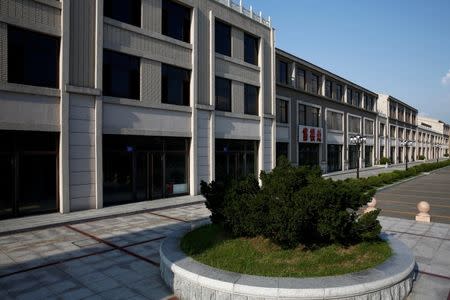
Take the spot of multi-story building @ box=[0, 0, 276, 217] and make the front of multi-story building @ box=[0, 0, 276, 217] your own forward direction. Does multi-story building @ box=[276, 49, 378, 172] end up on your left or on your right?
on your left

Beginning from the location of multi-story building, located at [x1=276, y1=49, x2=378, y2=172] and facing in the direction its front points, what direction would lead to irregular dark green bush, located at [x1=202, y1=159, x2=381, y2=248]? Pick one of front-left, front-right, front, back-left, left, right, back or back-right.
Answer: front-right

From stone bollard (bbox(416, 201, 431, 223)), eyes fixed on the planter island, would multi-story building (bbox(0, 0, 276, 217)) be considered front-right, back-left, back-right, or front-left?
front-right

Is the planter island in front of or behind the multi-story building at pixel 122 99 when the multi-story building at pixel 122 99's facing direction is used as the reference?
in front

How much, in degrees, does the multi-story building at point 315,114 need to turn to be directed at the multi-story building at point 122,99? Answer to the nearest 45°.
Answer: approximately 45° to its right

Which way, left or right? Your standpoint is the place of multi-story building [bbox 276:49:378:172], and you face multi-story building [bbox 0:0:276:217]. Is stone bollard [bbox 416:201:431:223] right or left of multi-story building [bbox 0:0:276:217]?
left

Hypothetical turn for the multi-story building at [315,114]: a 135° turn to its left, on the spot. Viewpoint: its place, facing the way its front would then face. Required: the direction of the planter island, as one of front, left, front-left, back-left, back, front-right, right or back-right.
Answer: back

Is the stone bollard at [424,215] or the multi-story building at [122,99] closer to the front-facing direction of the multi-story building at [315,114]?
the stone bollard

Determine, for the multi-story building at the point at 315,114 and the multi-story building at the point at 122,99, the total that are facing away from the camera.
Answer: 0

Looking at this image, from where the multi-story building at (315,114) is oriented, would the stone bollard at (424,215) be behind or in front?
in front

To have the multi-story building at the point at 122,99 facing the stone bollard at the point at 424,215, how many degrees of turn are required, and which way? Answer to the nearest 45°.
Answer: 0° — it already faces it
